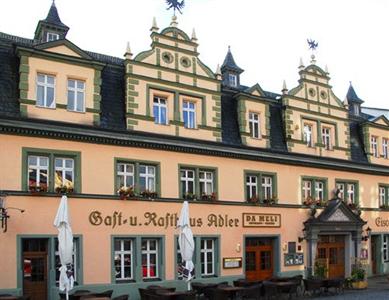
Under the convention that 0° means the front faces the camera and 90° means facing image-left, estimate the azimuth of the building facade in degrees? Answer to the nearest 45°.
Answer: approximately 315°

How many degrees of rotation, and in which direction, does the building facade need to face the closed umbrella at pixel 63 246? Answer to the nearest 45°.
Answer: approximately 45° to its right
